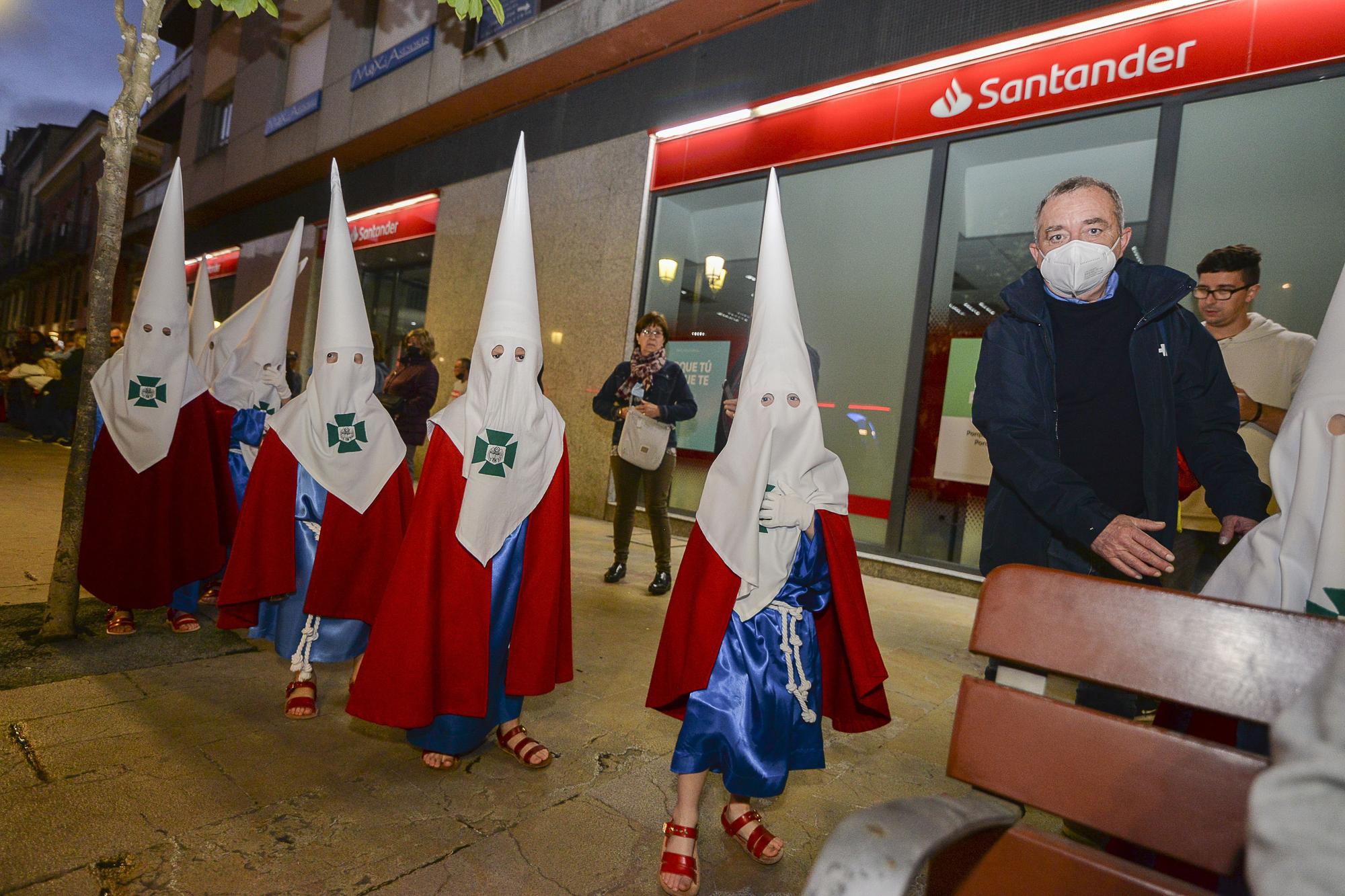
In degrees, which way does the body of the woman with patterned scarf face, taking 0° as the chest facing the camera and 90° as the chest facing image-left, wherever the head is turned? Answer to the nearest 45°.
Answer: approximately 0°

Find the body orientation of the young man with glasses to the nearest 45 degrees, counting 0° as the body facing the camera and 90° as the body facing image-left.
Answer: approximately 45°

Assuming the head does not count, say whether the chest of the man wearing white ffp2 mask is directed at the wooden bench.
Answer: yes

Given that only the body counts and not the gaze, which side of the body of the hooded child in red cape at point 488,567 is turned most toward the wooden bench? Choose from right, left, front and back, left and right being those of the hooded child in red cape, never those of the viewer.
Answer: front

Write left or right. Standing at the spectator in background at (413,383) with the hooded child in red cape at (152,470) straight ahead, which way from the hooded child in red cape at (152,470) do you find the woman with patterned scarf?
left

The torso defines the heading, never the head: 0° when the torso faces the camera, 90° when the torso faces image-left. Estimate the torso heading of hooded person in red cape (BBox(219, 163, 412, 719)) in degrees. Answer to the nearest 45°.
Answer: approximately 0°

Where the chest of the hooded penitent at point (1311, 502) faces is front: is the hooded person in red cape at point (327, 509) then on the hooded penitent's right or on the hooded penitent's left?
on the hooded penitent's right
